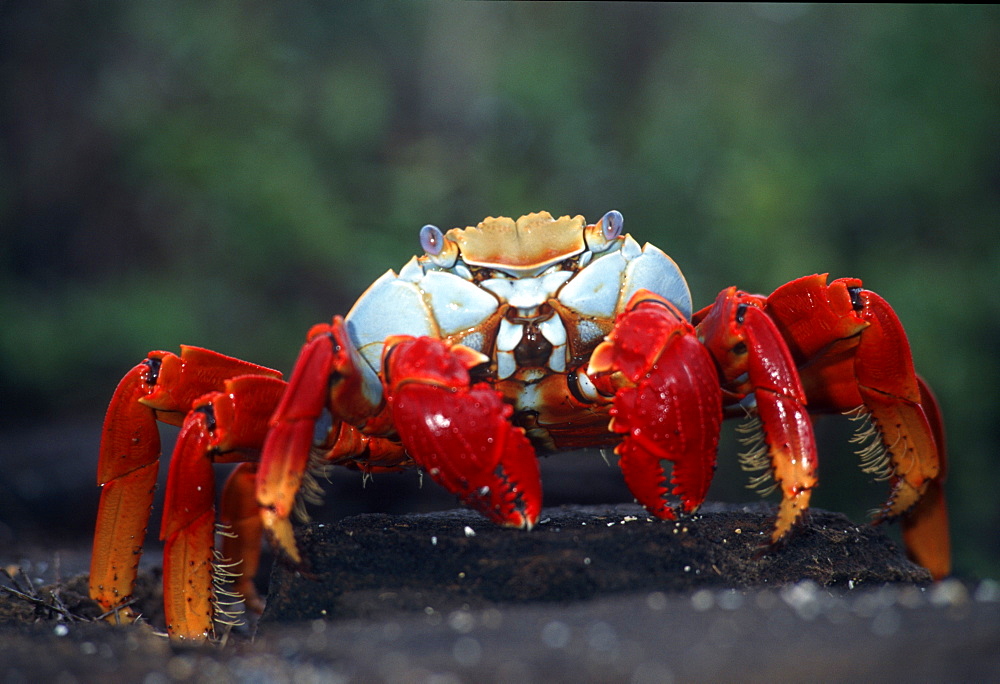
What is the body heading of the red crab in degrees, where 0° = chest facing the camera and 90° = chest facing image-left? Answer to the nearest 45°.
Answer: approximately 0°
